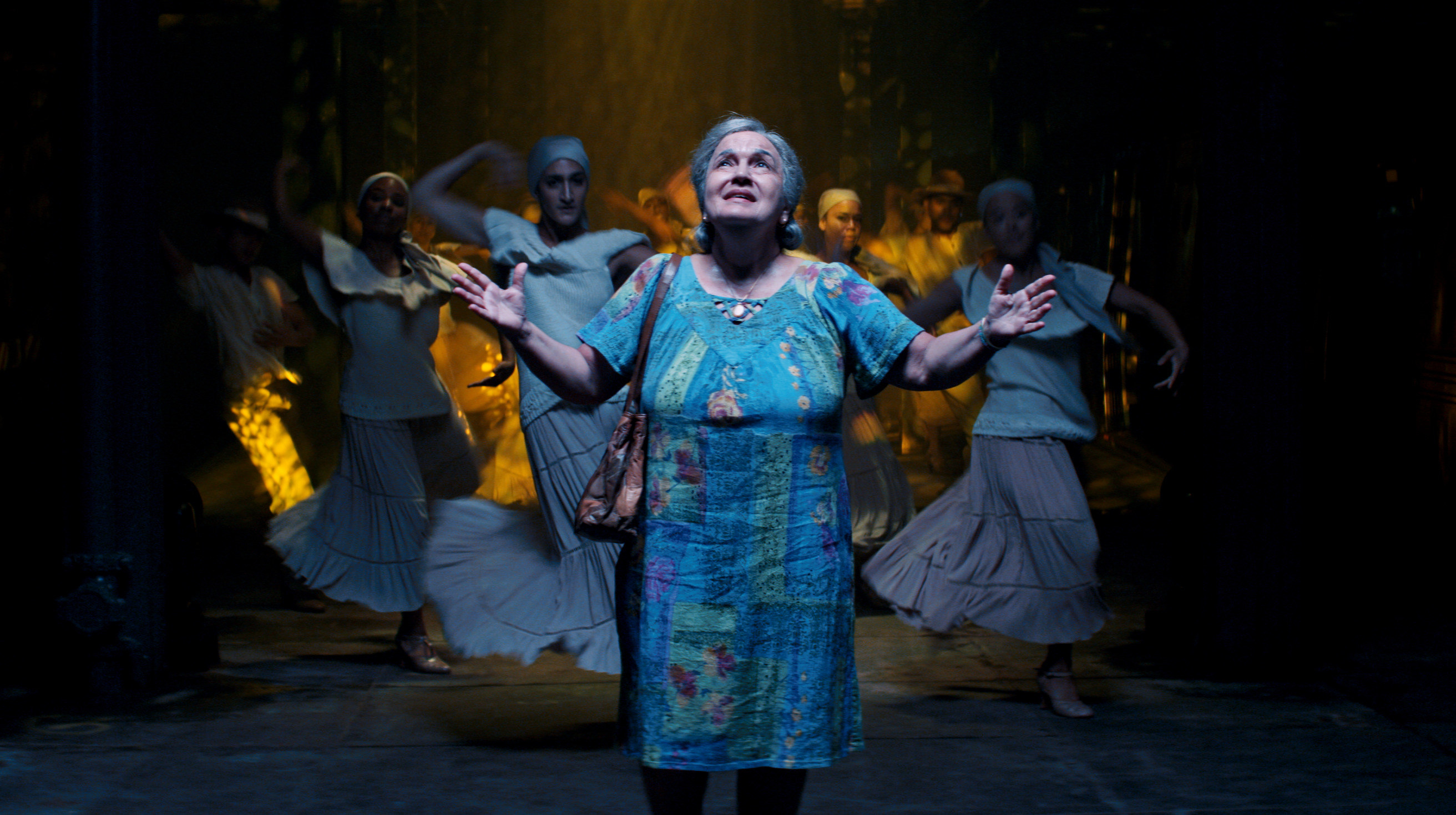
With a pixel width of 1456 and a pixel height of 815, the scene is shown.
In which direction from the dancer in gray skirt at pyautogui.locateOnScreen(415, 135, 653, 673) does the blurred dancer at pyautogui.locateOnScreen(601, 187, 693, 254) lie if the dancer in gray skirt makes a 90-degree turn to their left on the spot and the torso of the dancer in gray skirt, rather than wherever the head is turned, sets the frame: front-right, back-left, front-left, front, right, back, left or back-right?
left

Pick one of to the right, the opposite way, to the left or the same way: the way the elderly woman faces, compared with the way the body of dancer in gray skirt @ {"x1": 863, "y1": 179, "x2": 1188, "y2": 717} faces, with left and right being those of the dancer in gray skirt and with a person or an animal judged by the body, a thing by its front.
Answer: the same way

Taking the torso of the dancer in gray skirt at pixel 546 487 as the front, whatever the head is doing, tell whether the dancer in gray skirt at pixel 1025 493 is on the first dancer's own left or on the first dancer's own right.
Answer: on the first dancer's own left

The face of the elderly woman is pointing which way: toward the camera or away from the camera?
toward the camera

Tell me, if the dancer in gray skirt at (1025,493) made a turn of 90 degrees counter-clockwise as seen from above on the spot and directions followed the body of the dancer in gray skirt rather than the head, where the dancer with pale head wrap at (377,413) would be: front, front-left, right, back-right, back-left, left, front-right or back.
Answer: back

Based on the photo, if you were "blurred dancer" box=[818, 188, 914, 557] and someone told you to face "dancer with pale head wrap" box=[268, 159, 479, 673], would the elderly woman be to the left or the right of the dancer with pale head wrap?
left

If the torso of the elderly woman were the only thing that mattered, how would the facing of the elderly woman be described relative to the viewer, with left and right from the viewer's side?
facing the viewer

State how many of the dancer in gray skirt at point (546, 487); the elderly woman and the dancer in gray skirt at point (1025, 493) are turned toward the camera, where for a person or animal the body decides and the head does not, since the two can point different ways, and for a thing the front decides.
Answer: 3

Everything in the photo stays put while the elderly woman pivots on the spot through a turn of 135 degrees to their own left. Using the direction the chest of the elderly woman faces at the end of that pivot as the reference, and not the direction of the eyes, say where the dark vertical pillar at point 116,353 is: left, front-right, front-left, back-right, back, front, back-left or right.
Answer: left

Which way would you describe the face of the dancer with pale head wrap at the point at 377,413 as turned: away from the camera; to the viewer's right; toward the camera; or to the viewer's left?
toward the camera

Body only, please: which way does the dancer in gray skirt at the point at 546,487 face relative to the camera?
toward the camera
